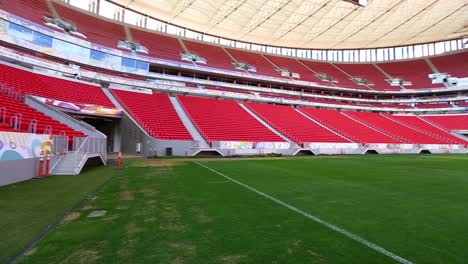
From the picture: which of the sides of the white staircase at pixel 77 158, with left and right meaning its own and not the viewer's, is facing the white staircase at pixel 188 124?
back

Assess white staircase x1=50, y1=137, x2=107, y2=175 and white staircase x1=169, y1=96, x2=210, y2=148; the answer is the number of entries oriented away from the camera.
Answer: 0

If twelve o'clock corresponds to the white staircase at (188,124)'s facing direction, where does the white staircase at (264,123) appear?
the white staircase at (264,123) is roughly at 10 o'clock from the white staircase at (188,124).

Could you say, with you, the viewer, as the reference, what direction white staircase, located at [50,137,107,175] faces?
facing the viewer and to the left of the viewer

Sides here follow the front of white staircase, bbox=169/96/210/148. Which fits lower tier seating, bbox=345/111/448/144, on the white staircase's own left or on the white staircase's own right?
on the white staircase's own left

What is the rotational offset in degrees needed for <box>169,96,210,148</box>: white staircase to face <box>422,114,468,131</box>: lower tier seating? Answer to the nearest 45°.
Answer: approximately 45° to its left

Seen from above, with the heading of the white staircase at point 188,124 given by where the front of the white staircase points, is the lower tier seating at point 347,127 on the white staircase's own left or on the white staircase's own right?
on the white staircase's own left

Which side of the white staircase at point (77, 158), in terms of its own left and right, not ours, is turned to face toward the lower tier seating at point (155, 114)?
back

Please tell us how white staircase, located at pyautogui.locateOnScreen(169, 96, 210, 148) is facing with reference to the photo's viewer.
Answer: facing the viewer and to the right of the viewer
